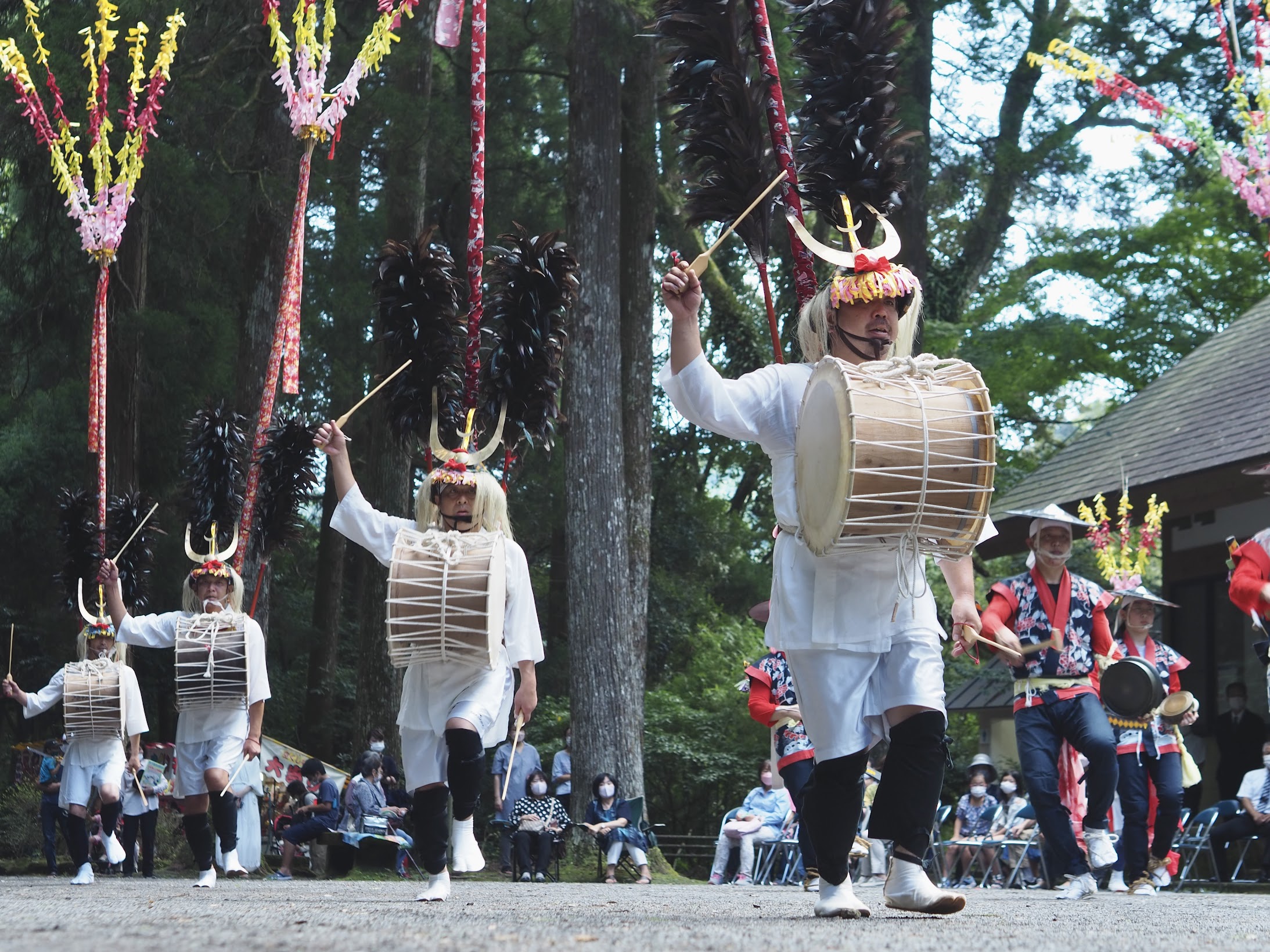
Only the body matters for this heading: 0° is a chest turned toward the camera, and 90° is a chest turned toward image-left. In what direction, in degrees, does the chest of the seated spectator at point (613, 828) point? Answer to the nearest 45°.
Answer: approximately 0°

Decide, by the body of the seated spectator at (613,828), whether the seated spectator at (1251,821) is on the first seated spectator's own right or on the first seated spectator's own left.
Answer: on the first seated spectator's own left

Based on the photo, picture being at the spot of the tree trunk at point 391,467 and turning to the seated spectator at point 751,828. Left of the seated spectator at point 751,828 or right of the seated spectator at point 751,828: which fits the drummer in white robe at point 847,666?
right

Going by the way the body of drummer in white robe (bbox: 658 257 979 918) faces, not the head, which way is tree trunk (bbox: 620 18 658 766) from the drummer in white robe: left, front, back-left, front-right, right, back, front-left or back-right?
back-left

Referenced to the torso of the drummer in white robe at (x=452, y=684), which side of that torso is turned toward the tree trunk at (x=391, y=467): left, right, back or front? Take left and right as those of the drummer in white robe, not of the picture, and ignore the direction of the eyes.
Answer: back

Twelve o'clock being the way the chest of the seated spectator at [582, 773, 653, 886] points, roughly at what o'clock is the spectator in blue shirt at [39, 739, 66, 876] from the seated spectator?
The spectator in blue shirt is roughly at 3 o'clock from the seated spectator.

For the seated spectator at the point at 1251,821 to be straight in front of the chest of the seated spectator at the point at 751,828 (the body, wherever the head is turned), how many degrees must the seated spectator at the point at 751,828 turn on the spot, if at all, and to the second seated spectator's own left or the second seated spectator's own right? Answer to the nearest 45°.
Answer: approximately 90° to the second seated spectator's own left

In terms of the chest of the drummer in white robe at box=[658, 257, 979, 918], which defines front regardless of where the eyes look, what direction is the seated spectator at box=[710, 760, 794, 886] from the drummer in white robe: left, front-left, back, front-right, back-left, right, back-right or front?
back-left

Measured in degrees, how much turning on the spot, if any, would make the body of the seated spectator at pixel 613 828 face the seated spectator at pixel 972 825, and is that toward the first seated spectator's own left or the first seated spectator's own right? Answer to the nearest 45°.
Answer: approximately 90° to the first seated spectator's own left
